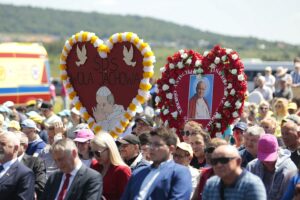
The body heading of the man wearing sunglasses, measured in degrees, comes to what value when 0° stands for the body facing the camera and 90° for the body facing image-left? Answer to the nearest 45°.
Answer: approximately 45°

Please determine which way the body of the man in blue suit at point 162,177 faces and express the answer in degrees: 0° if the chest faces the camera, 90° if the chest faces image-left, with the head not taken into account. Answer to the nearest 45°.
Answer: approximately 45°

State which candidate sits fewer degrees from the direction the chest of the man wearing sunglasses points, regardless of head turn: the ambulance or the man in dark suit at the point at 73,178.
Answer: the man in dark suit

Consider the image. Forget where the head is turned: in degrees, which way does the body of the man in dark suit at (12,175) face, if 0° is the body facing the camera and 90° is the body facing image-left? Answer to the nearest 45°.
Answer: approximately 45°

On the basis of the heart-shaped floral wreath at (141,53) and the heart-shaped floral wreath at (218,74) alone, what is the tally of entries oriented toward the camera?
2

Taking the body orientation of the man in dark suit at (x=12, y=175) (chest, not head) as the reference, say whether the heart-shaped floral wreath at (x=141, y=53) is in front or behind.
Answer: behind
